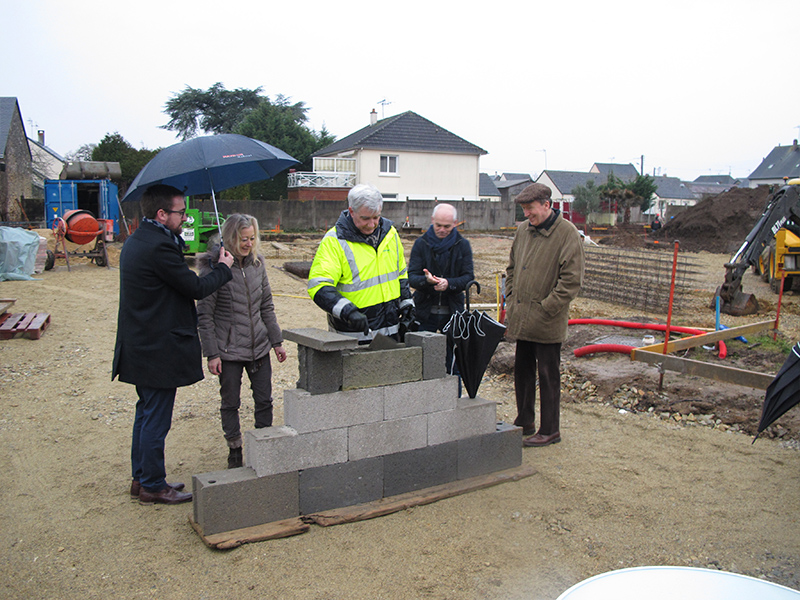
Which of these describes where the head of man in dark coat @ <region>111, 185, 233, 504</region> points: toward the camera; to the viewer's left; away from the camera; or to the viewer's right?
to the viewer's right

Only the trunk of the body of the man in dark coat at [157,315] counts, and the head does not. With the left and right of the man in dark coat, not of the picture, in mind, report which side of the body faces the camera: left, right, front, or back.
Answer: right

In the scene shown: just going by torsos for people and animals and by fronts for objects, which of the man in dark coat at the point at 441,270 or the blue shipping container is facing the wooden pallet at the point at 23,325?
the blue shipping container

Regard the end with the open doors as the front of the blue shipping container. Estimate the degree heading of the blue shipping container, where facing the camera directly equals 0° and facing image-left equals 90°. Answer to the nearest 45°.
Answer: approximately 0°

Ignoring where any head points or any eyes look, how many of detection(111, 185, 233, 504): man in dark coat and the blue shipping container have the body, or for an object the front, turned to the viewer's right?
1

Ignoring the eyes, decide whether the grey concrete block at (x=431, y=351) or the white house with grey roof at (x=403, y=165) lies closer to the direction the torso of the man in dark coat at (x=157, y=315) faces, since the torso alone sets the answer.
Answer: the grey concrete block

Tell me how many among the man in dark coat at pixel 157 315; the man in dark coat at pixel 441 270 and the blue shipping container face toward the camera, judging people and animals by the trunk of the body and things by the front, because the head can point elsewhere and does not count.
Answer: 2

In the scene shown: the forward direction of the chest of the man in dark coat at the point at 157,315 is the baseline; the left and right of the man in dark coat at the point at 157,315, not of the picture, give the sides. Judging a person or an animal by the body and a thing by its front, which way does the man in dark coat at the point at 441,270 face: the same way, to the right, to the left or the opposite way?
to the right

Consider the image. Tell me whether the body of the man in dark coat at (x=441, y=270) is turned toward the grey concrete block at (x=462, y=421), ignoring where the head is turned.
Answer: yes

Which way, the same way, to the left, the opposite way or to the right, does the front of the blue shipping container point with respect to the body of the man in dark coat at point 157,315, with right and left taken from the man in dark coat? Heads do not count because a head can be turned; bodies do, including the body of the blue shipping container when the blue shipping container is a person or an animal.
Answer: to the right

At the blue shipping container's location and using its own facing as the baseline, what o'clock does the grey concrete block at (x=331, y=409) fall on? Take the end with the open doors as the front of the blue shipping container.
The grey concrete block is roughly at 12 o'clock from the blue shipping container.

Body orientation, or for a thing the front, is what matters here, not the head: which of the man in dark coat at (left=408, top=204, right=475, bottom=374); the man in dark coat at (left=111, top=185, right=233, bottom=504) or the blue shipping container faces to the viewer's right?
the man in dark coat at (left=111, top=185, right=233, bottom=504)
